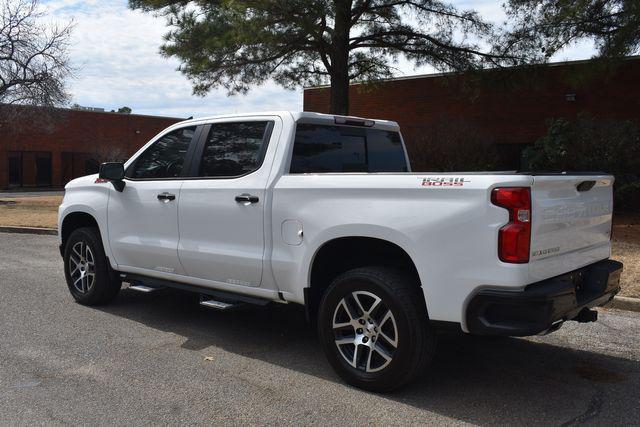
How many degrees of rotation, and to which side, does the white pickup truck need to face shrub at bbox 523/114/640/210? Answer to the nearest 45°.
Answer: approximately 90° to its right

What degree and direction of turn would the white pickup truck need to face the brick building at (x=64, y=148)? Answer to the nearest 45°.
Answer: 0° — it already faces it

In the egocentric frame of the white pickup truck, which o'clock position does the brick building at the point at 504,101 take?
The brick building is roughly at 2 o'clock from the white pickup truck.

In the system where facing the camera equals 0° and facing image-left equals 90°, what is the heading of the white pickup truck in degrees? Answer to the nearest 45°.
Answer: approximately 135°
